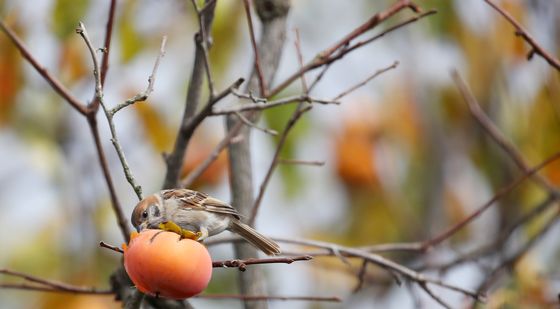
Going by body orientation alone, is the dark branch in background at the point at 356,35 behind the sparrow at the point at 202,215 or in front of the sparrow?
behind

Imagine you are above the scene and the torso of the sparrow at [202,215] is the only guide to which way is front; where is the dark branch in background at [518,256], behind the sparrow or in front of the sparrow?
behind

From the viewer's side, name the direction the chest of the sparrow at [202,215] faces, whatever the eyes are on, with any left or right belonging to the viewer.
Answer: facing to the left of the viewer

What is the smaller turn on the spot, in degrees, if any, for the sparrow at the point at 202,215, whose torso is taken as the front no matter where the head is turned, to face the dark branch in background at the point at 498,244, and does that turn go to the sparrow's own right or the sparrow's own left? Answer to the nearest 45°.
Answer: approximately 135° to the sparrow's own right

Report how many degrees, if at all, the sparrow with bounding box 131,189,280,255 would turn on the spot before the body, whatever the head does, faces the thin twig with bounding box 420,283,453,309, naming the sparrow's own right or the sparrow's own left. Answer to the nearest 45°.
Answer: approximately 180°

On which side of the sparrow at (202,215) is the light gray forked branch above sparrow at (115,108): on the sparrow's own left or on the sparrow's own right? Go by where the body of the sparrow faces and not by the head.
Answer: on the sparrow's own right
